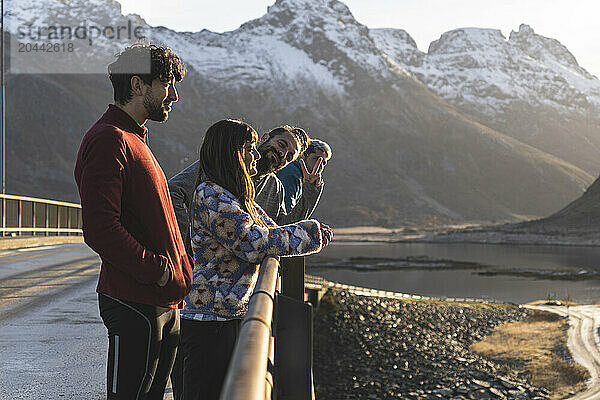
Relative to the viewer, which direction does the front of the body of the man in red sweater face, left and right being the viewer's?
facing to the right of the viewer

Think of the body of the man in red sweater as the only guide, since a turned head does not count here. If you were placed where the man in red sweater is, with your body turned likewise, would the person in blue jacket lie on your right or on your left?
on your left

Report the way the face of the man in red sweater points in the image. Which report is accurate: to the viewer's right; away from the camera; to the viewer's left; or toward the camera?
to the viewer's right

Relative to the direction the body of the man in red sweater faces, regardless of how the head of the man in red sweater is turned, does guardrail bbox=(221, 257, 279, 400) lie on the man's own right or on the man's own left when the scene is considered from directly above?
on the man's own right

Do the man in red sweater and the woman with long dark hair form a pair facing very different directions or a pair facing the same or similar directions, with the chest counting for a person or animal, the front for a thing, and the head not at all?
same or similar directions

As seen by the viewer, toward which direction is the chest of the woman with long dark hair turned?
to the viewer's right
